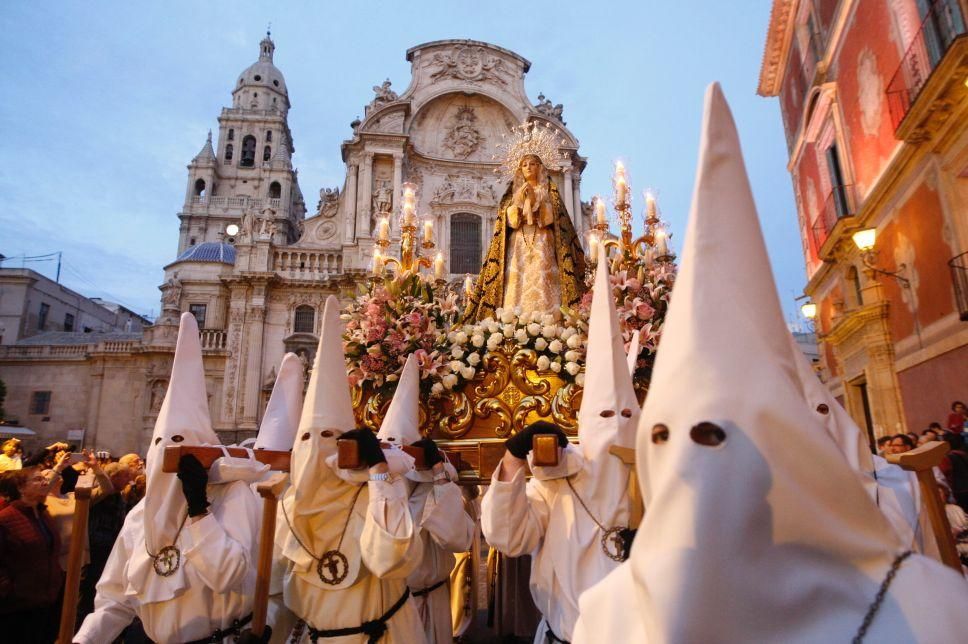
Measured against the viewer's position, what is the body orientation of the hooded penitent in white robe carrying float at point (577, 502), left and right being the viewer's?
facing the viewer and to the right of the viewer

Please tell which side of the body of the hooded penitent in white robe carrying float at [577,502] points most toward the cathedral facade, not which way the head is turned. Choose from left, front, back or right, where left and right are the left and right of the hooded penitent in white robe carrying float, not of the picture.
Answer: back

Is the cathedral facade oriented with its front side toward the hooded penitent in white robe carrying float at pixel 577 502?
yes

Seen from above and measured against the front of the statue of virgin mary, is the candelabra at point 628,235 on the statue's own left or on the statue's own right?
on the statue's own left

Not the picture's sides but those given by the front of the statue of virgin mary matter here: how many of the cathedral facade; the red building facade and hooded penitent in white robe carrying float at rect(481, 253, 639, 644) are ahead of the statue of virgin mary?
1

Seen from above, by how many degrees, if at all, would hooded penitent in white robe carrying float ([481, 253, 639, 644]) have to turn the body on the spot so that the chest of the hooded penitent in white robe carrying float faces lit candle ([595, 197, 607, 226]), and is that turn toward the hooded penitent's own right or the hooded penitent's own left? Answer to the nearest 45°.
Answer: approximately 135° to the hooded penitent's own left

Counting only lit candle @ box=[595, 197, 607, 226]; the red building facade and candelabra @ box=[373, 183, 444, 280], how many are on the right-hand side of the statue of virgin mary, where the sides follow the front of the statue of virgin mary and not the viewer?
1

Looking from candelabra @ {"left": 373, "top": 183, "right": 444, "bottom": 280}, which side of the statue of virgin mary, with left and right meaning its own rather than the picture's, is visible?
right

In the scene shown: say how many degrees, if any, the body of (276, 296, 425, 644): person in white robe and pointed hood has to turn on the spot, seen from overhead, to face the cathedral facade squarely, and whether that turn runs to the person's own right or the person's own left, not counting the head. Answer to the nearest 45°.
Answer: approximately 135° to the person's own right

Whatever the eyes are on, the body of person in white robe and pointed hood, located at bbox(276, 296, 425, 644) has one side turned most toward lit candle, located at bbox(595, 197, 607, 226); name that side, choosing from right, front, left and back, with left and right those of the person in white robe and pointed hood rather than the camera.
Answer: back

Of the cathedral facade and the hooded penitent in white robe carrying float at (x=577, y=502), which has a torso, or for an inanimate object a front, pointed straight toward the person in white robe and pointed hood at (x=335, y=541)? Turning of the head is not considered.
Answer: the cathedral facade

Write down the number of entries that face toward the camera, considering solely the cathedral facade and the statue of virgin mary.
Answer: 2

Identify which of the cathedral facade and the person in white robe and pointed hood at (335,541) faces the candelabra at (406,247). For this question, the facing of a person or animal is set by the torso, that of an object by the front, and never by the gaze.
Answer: the cathedral facade
